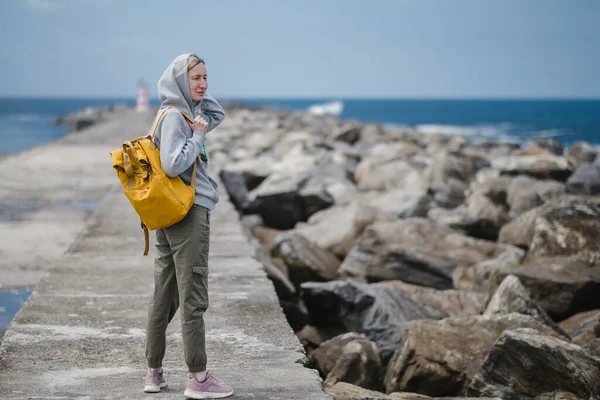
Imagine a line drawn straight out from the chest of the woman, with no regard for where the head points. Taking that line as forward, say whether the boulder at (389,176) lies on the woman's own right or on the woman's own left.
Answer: on the woman's own left

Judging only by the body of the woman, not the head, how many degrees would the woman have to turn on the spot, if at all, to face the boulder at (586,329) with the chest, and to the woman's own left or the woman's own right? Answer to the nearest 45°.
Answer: approximately 45° to the woman's own left

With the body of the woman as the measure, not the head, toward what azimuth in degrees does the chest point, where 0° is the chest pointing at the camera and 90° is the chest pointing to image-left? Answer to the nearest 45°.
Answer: approximately 270°

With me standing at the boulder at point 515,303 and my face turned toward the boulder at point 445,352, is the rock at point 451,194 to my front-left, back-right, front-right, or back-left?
back-right

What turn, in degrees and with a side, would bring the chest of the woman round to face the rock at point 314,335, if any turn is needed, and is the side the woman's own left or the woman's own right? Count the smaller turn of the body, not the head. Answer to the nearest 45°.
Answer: approximately 45° to the woman's own left

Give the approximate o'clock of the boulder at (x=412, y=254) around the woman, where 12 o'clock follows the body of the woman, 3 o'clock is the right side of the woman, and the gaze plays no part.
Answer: The boulder is roughly at 10 o'clock from the woman.

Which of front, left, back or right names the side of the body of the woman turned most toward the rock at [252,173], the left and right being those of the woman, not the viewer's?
left

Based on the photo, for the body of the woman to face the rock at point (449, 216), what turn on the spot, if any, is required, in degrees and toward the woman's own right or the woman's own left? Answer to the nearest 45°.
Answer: approximately 45° to the woman's own left

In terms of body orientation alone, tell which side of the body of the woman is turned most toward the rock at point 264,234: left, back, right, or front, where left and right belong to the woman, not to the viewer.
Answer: left
